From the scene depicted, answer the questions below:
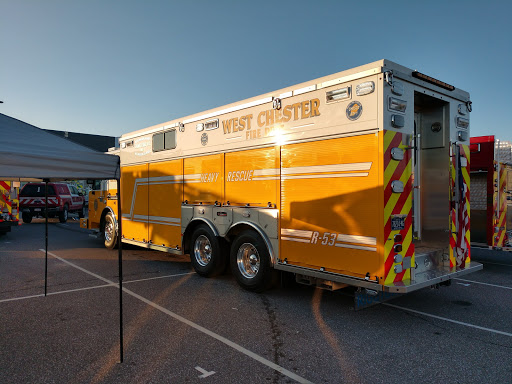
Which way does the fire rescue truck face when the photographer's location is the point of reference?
facing away from the viewer and to the left of the viewer

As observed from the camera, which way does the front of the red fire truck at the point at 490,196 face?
facing away from the viewer and to the left of the viewer

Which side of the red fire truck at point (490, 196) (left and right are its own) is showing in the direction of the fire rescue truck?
left

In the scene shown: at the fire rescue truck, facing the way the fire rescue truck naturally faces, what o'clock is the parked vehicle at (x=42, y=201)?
The parked vehicle is roughly at 12 o'clock from the fire rescue truck.

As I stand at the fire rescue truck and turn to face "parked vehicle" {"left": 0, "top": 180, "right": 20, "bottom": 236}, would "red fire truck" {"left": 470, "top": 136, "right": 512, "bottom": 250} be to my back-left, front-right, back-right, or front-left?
back-right

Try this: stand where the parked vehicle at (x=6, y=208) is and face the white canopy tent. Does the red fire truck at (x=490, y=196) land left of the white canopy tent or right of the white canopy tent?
left

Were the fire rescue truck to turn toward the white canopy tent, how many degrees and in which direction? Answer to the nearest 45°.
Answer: approximately 90° to its left
